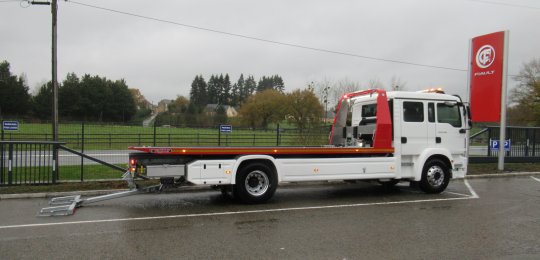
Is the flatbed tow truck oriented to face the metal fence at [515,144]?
yes

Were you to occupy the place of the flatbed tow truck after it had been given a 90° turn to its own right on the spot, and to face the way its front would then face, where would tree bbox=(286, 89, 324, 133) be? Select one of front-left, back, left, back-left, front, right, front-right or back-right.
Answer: back-left

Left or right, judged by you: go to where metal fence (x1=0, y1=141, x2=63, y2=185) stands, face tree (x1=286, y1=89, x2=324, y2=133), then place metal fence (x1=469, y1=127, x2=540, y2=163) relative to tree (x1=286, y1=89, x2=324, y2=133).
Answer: right

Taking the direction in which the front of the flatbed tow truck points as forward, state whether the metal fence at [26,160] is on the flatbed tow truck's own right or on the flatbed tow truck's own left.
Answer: on the flatbed tow truck's own left

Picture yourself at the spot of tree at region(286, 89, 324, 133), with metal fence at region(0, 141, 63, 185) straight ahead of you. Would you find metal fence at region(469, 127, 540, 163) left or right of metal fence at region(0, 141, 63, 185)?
left

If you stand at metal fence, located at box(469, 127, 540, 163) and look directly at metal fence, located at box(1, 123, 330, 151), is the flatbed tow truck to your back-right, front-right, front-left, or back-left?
front-left

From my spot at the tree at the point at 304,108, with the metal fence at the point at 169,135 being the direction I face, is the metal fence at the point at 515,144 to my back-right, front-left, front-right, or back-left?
front-left

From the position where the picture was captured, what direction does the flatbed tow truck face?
facing away from the viewer and to the right of the viewer

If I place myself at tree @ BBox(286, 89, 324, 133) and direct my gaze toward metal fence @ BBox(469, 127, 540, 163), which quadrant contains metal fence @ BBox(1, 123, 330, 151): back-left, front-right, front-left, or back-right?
front-right
